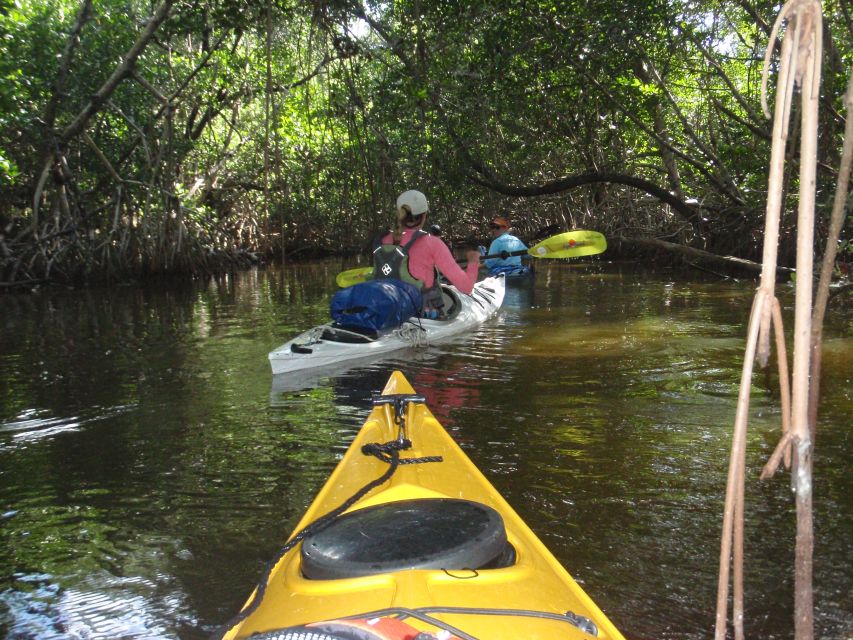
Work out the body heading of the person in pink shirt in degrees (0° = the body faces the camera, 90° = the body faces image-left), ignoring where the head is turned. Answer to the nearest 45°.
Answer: approximately 225°

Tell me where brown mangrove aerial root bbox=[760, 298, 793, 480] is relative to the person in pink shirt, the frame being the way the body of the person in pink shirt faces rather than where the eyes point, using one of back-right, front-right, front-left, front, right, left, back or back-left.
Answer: back-right

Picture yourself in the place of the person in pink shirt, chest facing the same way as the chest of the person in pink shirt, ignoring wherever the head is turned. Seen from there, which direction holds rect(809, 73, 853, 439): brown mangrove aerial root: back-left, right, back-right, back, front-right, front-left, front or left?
back-right

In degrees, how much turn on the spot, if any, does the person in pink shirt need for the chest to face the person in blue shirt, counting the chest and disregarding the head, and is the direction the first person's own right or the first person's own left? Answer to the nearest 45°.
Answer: approximately 45° to the first person's own left

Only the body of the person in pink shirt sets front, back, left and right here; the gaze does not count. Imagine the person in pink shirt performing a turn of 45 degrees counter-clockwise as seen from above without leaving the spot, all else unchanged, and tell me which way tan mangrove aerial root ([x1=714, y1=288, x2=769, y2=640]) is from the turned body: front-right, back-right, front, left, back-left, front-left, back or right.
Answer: back
